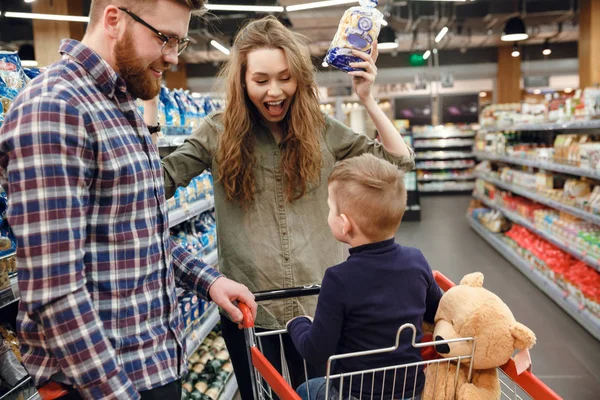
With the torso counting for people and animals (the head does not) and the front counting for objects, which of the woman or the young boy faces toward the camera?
the woman

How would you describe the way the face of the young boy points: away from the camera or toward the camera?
away from the camera

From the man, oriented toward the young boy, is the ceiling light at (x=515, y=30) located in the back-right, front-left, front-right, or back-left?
front-left

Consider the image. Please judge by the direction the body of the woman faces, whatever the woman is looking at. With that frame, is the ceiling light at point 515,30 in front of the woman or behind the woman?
behind

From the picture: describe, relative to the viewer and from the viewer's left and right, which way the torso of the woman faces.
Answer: facing the viewer

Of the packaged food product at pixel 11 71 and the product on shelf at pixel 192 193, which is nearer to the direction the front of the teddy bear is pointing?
the packaged food product

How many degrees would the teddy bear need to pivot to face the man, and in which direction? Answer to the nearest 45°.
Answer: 0° — it already faces them

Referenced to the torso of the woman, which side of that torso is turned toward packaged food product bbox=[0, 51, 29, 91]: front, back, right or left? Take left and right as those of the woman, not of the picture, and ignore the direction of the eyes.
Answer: right

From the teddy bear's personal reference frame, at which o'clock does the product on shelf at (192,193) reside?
The product on shelf is roughly at 3 o'clock from the teddy bear.

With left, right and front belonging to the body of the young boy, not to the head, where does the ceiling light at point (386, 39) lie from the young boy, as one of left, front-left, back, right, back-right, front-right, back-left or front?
front-right

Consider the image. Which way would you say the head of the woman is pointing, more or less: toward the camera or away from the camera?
toward the camera

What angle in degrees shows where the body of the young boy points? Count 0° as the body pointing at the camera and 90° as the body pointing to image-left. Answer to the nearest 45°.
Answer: approximately 135°

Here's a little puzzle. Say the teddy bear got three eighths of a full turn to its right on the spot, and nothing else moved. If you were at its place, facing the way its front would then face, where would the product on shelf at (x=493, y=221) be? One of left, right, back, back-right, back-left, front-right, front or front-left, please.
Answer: front

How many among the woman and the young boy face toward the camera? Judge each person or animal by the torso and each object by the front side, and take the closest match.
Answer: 1
